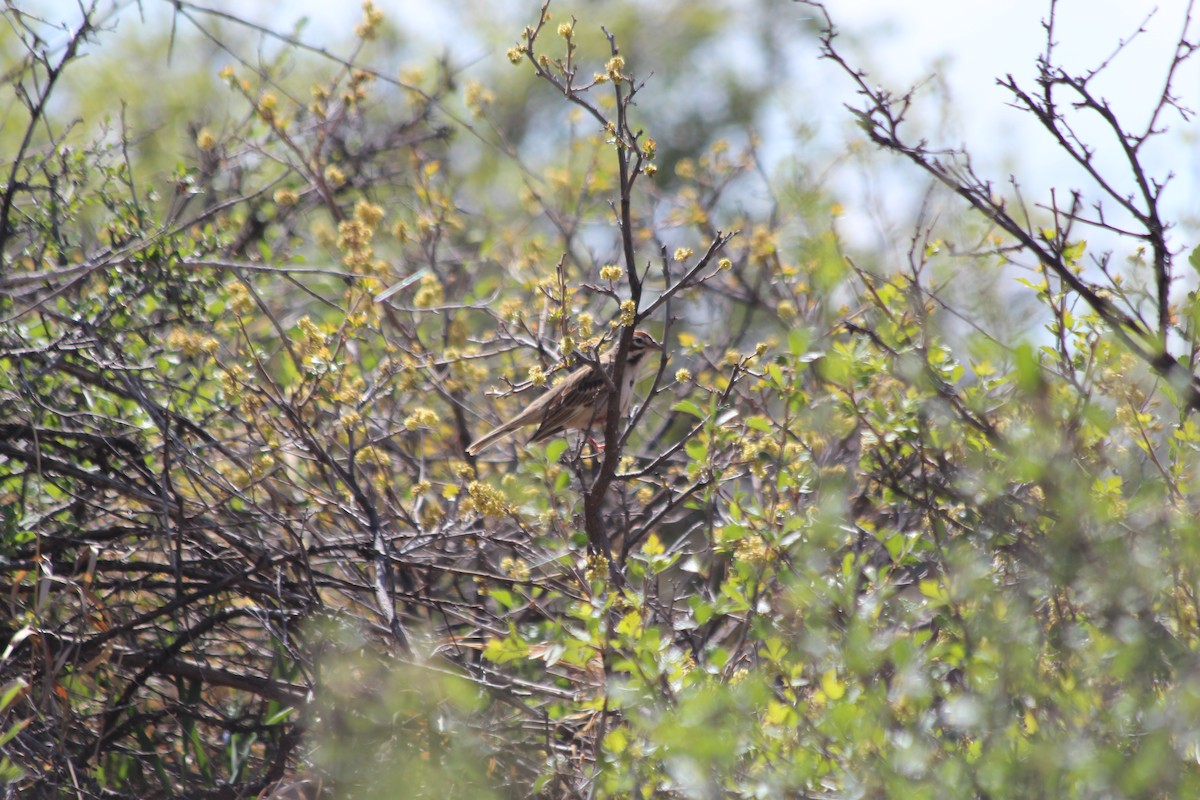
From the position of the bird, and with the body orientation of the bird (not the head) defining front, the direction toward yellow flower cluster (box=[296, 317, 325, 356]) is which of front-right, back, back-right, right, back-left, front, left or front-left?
back-right

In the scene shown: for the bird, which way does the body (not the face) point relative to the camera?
to the viewer's right

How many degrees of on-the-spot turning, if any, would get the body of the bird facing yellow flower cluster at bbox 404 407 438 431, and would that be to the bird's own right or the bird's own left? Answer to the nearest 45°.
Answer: approximately 135° to the bird's own right

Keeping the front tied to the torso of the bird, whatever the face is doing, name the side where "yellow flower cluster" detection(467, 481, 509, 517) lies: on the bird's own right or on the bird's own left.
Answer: on the bird's own right
